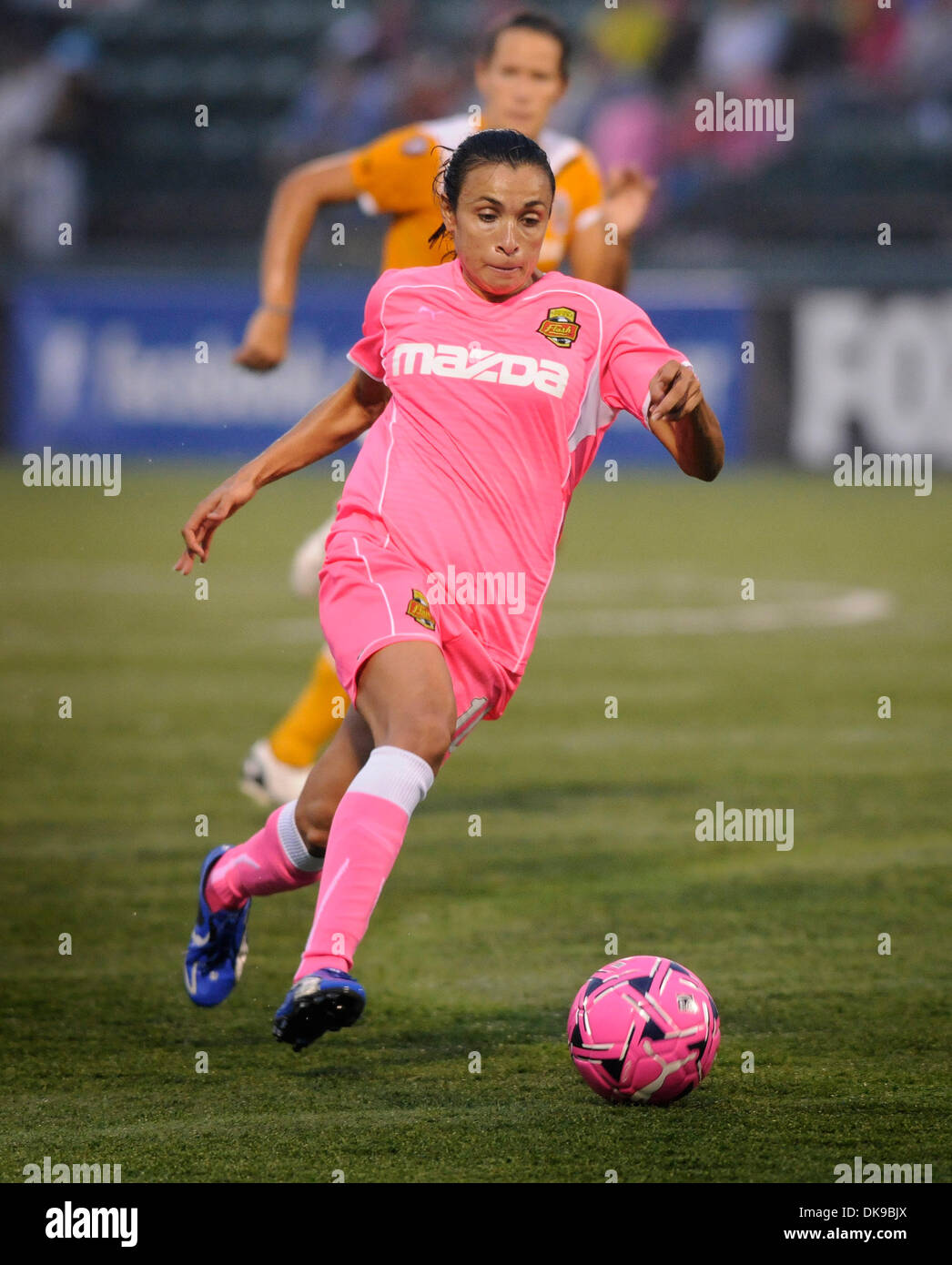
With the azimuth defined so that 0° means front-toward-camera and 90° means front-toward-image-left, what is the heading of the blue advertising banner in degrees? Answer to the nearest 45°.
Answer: approximately 0°

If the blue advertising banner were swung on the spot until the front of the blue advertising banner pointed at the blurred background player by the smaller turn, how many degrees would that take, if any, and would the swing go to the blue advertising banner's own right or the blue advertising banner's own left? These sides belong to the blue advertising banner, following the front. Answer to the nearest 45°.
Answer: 0° — it already faces them

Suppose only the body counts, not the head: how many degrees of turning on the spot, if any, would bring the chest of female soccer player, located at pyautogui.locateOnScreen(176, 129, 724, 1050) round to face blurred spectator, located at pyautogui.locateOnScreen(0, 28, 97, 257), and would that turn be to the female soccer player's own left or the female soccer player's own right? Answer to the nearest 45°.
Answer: approximately 180°

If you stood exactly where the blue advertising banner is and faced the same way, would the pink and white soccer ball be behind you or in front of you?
in front

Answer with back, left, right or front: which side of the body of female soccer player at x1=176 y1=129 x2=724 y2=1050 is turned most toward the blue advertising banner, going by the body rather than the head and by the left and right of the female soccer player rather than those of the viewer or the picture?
back

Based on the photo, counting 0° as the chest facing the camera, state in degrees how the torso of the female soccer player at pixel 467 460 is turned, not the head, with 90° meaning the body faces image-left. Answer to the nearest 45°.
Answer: approximately 0°

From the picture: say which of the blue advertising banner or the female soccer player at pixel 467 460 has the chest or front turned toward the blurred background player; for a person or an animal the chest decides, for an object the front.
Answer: the blue advertising banner

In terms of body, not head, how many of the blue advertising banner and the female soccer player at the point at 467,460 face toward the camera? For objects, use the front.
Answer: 2
